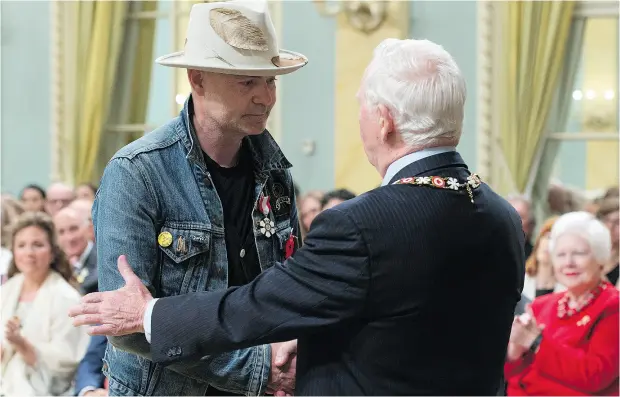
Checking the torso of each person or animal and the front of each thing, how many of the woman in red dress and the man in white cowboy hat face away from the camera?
0

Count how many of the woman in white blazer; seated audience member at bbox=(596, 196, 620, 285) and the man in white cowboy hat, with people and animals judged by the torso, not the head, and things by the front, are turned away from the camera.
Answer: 0

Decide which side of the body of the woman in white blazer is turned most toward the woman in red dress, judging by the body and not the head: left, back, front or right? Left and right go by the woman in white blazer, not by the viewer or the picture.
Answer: left

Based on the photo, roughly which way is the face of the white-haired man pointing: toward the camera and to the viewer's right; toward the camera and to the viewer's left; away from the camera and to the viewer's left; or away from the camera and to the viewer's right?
away from the camera and to the viewer's left

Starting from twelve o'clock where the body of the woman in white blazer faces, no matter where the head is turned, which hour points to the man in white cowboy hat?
The man in white cowboy hat is roughly at 10 o'clock from the woman in white blazer.

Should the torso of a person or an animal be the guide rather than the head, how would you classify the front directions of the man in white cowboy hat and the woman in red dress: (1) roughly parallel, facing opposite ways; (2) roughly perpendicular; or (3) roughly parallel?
roughly perpendicular

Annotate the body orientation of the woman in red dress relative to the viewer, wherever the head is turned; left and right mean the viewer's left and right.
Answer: facing the viewer and to the left of the viewer

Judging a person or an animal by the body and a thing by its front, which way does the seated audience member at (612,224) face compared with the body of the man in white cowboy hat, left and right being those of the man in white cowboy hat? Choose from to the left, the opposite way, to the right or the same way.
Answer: to the right

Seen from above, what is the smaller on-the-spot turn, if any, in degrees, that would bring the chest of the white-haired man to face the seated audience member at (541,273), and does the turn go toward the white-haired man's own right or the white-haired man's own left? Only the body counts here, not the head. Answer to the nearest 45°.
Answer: approximately 45° to the white-haired man's own right

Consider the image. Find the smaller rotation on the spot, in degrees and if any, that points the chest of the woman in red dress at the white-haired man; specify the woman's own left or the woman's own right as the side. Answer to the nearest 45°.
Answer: approximately 45° to the woman's own left

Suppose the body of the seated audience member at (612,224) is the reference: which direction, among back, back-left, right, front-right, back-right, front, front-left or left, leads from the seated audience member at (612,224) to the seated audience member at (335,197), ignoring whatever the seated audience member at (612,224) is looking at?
front-right

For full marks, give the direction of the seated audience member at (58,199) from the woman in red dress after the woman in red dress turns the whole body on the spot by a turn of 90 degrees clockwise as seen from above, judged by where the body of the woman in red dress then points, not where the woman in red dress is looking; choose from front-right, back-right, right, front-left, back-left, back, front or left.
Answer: front

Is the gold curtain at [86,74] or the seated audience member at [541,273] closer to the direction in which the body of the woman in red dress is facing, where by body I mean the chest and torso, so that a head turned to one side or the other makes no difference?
the gold curtain

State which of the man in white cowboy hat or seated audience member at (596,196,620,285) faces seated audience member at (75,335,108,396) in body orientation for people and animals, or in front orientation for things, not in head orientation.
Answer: seated audience member at (596,196,620,285)
